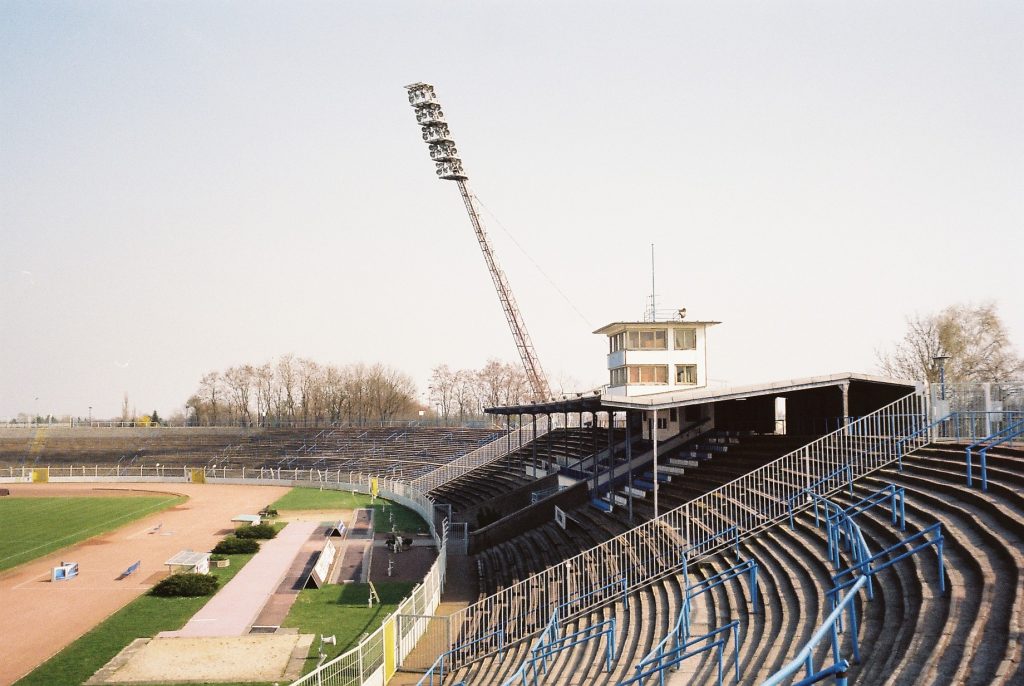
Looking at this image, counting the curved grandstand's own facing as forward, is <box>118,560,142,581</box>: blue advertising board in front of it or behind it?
in front

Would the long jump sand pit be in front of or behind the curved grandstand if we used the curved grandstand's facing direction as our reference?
in front

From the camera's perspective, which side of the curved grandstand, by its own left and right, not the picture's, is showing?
left
